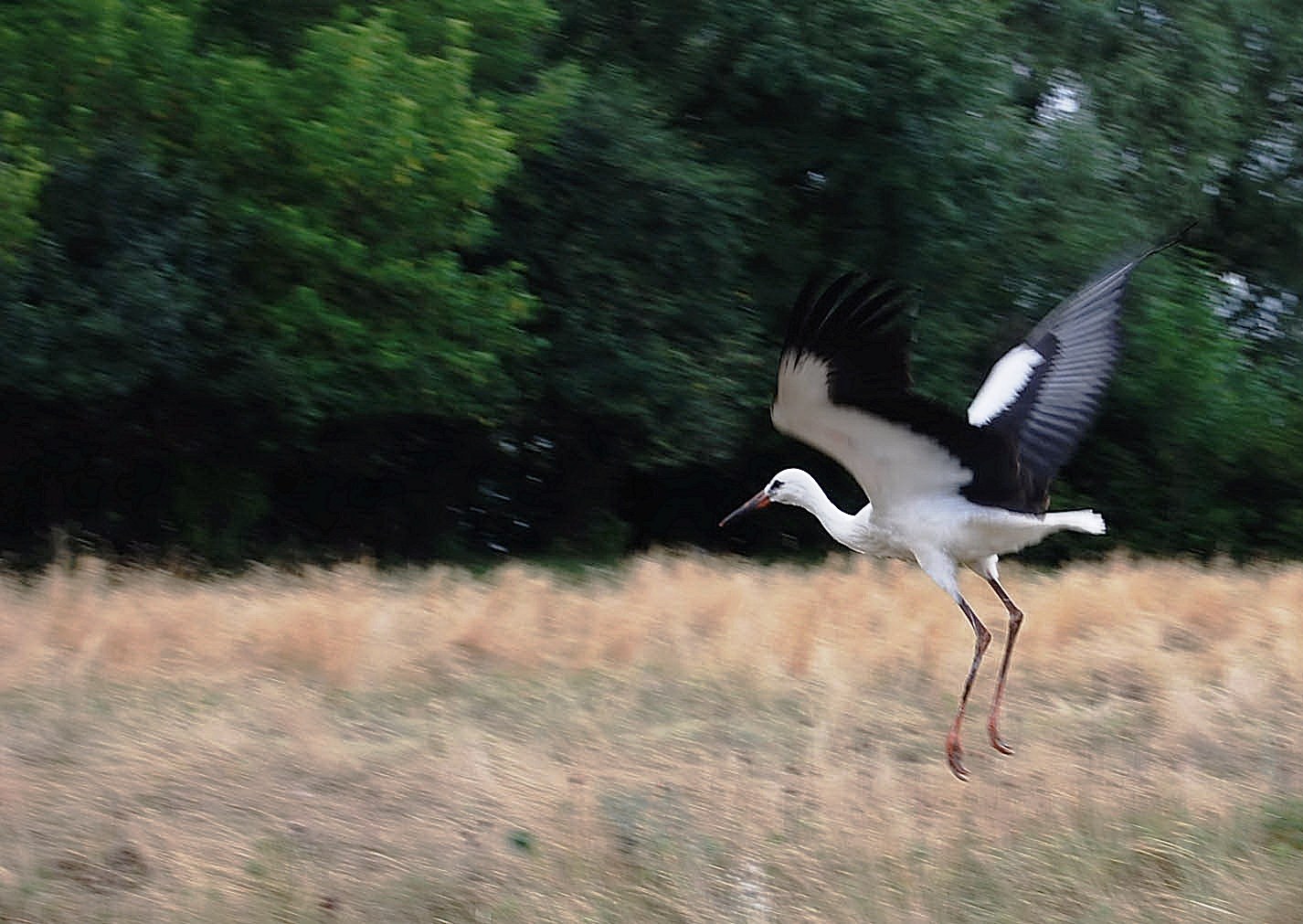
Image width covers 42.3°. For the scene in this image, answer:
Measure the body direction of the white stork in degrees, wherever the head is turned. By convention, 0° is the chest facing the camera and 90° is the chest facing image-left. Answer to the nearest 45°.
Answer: approximately 90°
